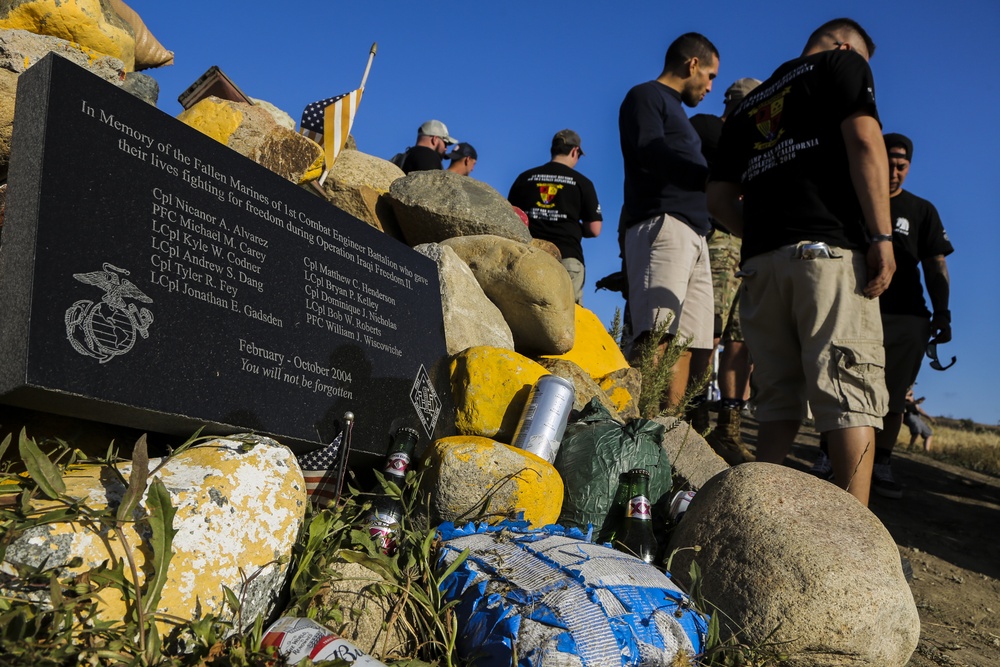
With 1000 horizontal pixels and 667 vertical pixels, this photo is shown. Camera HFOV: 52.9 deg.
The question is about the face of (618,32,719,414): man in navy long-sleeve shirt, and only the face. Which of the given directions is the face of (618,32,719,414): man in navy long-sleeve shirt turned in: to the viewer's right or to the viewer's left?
to the viewer's right

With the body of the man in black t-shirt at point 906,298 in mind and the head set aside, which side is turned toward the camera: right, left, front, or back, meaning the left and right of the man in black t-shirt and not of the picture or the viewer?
front

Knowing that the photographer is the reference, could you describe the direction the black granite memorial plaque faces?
facing the viewer and to the right of the viewer

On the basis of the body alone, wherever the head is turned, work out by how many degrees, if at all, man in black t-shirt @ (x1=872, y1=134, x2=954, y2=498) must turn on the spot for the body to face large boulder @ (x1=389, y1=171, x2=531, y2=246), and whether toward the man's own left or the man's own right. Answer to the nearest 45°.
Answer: approximately 45° to the man's own right

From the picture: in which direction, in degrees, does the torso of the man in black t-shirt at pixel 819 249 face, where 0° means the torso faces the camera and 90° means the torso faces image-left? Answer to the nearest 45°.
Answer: approximately 225°

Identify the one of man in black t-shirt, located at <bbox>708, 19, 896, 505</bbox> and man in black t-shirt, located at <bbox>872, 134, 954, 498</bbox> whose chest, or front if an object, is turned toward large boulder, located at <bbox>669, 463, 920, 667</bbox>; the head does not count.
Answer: man in black t-shirt, located at <bbox>872, 134, 954, 498</bbox>

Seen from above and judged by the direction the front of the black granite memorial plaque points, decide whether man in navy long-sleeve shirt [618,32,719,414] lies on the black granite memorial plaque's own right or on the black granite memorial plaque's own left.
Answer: on the black granite memorial plaque's own left

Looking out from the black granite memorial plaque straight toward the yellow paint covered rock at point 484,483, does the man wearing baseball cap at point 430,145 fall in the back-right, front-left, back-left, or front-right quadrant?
front-left

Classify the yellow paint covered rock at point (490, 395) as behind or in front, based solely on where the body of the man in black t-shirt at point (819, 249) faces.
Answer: behind

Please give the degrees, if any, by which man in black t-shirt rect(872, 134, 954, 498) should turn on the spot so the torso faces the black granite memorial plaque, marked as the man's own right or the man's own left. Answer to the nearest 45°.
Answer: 0° — they already face it

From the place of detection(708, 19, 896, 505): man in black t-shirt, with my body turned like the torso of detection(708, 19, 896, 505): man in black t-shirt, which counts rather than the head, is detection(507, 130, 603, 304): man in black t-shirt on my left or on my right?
on my left

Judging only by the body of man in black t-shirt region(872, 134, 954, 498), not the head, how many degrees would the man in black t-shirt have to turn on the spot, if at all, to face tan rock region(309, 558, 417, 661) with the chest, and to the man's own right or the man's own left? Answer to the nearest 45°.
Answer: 0° — they already face it

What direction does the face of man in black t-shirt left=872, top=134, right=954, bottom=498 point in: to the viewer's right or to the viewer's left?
to the viewer's left
